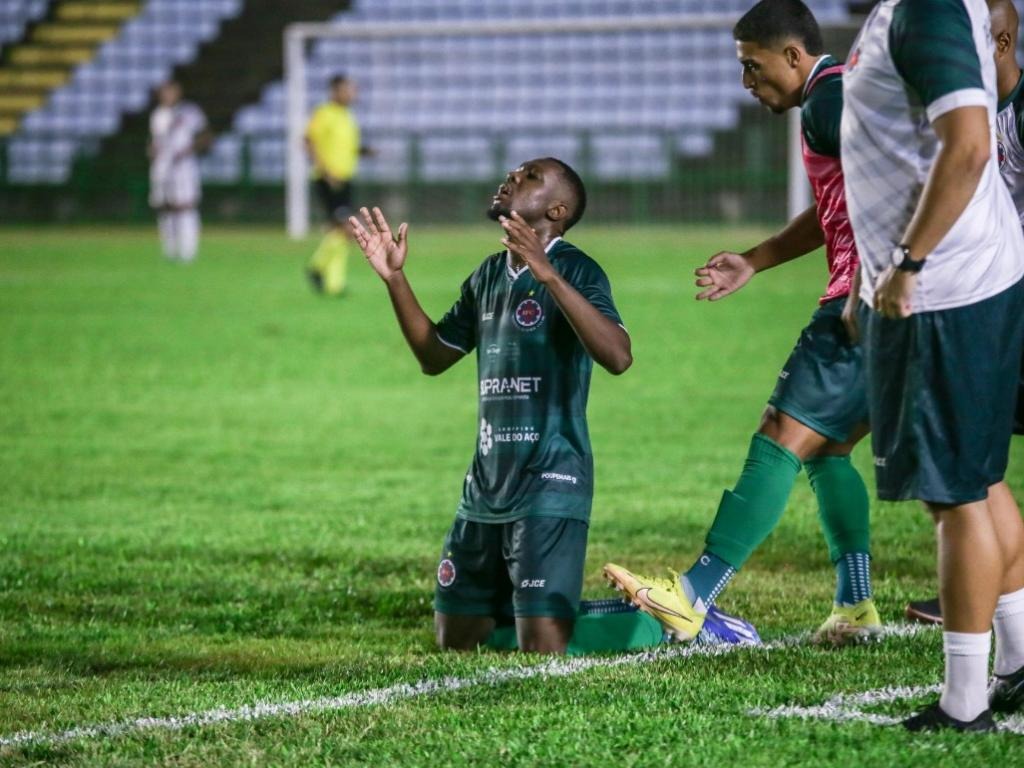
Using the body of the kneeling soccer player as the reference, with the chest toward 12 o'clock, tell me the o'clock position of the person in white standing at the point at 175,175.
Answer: The person in white standing is roughly at 4 o'clock from the kneeling soccer player.

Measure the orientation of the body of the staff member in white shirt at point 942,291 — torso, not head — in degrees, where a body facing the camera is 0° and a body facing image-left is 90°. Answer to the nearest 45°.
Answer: approximately 90°

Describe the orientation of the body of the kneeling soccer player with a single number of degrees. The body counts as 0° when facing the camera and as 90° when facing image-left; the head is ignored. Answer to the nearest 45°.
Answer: approximately 45°

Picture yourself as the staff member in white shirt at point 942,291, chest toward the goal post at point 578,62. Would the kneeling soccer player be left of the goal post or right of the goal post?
left

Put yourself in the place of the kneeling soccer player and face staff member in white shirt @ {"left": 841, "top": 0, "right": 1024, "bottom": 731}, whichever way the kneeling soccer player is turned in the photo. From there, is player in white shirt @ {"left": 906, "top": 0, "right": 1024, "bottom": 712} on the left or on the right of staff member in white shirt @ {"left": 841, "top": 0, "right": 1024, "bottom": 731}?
left

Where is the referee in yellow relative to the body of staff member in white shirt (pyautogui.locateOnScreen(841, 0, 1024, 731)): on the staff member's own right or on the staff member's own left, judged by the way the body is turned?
on the staff member's own right

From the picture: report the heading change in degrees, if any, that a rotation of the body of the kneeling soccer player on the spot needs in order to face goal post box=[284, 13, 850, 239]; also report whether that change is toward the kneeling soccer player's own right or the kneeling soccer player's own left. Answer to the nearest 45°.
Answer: approximately 135° to the kneeling soccer player's own right

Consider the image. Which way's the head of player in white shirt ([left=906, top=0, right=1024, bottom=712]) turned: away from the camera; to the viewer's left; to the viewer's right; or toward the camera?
to the viewer's left

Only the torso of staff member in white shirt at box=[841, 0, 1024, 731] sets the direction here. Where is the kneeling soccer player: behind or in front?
in front

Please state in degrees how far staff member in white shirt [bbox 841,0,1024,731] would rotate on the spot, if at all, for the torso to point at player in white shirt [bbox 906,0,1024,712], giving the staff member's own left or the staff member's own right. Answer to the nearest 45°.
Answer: approximately 90° to the staff member's own right

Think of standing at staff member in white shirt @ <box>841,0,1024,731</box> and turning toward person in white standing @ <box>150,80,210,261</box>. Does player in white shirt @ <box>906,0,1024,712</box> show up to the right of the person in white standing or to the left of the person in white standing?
right
